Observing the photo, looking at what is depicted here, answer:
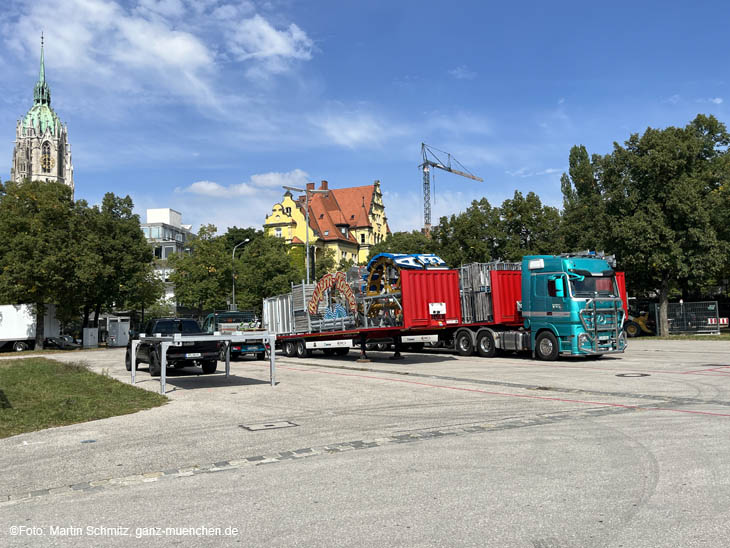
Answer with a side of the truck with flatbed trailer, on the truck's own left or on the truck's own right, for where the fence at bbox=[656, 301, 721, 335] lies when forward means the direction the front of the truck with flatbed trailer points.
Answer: on the truck's own left

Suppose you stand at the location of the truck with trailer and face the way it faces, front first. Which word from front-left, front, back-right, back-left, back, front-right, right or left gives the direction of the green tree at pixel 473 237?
back-left

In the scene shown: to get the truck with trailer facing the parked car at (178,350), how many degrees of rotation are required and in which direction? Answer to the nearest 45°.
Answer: approximately 90° to its right

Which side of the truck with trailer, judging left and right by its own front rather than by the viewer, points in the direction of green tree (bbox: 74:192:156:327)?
back

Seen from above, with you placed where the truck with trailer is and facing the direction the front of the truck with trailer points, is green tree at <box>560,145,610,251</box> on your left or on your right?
on your left
